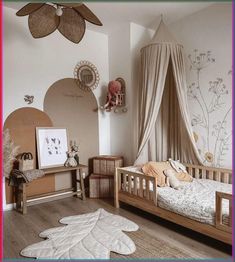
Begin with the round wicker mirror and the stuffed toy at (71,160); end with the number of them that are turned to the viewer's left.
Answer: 0

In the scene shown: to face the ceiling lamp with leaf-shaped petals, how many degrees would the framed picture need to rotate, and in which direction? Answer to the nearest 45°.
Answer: approximately 45° to its right

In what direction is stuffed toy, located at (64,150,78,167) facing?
toward the camera

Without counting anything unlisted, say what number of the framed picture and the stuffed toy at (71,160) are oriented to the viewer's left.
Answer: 0

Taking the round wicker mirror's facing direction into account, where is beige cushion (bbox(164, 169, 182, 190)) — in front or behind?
in front

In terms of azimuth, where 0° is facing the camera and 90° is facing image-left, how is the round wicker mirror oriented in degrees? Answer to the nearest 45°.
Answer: approximately 315°

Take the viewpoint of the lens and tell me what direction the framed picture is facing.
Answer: facing the viewer and to the right of the viewer

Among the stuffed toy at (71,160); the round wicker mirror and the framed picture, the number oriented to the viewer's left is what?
0

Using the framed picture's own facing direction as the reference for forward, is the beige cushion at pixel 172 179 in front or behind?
in front

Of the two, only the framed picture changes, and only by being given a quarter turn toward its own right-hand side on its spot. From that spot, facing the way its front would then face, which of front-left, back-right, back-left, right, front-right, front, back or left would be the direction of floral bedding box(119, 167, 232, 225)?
left

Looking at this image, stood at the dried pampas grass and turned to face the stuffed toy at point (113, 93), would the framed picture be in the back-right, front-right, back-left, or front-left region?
front-left
